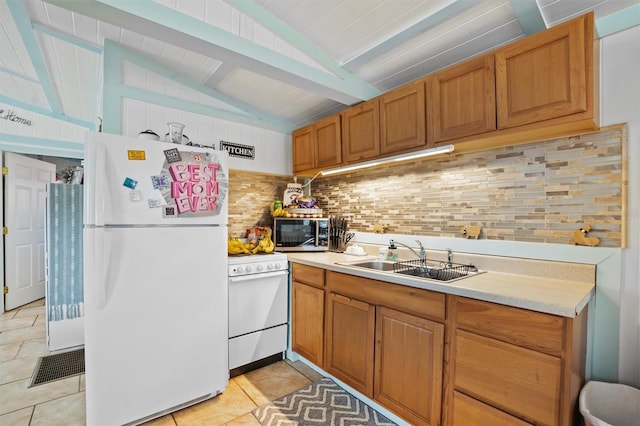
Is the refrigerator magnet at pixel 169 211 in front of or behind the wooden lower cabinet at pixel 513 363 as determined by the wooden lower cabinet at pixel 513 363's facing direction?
in front

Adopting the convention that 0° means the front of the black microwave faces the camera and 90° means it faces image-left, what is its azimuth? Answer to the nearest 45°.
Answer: approximately 0°

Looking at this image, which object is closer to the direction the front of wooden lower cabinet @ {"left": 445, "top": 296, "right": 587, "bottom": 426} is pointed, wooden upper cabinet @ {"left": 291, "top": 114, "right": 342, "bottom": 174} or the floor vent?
the floor vent

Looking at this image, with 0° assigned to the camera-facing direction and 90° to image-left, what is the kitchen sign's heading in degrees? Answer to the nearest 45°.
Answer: approximately 315°

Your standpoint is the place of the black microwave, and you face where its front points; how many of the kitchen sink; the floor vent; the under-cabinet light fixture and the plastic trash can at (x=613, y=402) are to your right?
1

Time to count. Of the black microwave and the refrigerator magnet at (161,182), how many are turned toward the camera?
2
